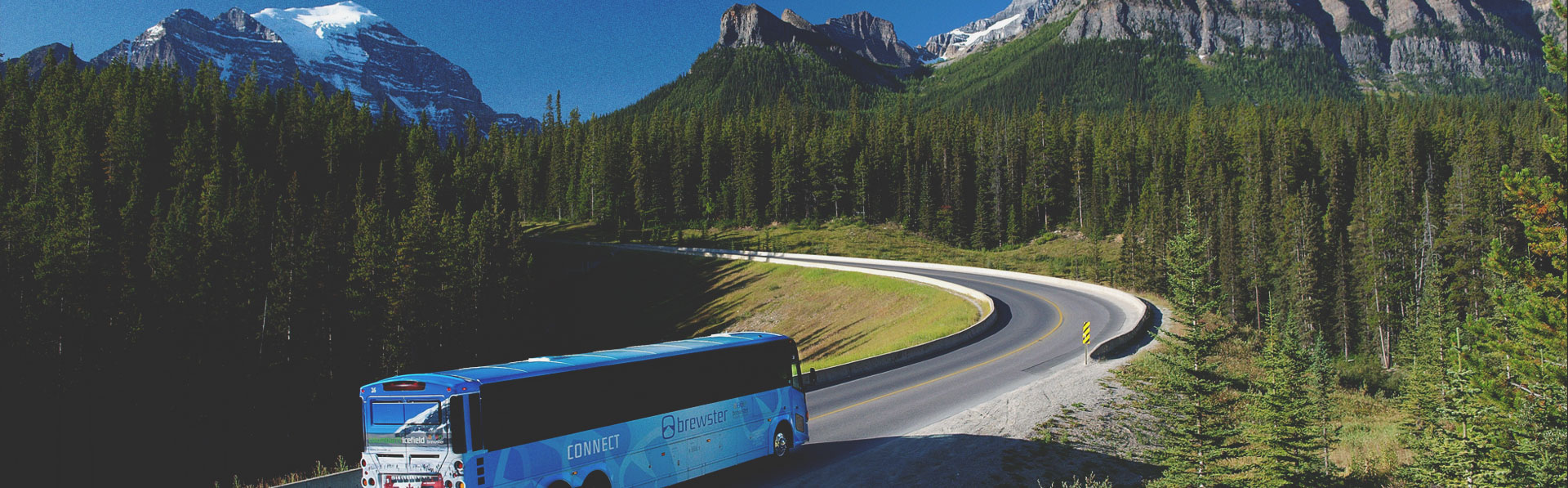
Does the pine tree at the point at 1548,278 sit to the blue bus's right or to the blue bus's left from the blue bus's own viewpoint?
on its right

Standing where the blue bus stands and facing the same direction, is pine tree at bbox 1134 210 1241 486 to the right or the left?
on its right

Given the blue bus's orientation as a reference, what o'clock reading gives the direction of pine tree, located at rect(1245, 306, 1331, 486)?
The pine tree is roughly at 2 o'clock from the blue bus.

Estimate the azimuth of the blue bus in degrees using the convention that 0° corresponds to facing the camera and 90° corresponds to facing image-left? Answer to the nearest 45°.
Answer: approximately 225°

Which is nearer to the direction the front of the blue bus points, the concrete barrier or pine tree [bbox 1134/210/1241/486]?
the pine tree

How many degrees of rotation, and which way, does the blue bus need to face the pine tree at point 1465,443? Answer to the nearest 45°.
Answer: approximately 45° to its right
